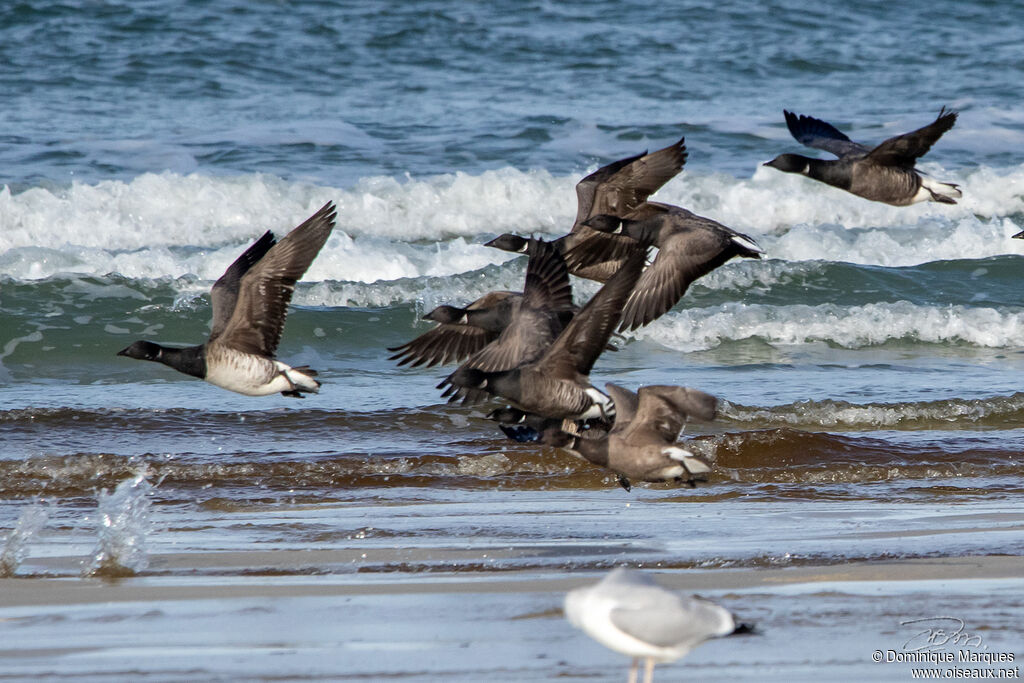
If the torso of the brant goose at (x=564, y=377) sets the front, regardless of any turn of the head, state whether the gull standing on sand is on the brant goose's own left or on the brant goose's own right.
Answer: on the brant goose's own left

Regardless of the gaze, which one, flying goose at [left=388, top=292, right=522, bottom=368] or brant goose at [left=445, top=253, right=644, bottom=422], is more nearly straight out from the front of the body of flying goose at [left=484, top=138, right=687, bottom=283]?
the flying goose

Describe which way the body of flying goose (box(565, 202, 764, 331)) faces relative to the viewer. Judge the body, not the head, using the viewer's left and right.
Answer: facing to the left of the viewer

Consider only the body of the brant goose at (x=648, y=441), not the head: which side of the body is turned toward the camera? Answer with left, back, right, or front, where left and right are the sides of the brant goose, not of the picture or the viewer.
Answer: left

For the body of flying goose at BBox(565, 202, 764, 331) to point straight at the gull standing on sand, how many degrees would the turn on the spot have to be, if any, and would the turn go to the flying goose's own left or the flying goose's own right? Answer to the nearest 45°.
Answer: approximately 90° to the flying goose's own left

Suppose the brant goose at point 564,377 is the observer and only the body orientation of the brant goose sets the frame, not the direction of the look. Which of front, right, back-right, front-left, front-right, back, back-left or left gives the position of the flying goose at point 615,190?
right

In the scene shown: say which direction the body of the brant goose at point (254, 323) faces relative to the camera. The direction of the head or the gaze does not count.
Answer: to the viewer's left

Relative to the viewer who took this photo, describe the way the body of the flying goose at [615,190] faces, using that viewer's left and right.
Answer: facing to the left of the viewer

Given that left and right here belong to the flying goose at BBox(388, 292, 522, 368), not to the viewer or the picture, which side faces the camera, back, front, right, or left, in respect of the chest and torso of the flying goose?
left

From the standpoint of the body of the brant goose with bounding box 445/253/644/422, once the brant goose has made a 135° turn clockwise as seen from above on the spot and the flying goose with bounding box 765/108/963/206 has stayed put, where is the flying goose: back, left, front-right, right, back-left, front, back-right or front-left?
front

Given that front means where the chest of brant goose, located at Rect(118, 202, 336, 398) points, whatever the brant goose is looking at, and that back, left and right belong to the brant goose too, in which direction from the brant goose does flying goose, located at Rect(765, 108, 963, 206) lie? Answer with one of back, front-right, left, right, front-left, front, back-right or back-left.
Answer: back

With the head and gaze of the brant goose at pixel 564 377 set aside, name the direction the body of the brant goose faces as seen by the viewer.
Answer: to the viewer's left

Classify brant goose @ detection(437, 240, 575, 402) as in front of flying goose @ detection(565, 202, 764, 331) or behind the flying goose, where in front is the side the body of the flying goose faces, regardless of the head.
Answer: in front
